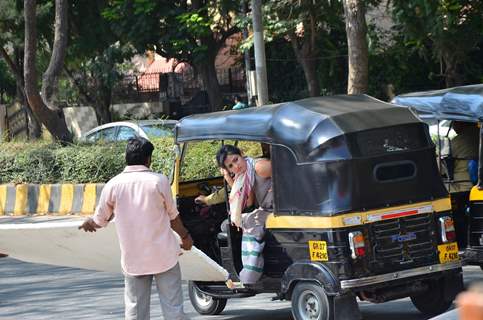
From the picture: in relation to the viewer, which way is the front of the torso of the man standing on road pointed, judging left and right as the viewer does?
facing away from the viewer

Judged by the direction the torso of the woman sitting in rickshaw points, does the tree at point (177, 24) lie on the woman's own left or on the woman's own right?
on the woman's own right

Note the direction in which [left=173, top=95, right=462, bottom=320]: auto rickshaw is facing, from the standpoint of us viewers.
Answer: facing away from the viewer and to the left of the viewer

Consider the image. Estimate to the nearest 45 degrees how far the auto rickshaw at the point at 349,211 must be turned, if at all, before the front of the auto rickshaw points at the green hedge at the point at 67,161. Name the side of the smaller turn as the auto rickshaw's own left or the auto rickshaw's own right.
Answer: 0° — it already faces it

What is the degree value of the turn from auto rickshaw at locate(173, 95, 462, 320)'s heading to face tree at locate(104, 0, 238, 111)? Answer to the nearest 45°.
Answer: approximately 45° to its right

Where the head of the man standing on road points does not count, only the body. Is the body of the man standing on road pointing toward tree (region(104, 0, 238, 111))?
yes

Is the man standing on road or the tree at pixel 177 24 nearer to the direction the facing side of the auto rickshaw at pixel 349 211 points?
the tree

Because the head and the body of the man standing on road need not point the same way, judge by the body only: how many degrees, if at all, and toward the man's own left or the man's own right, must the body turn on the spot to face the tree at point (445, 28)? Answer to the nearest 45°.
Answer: approximately 45° to the man's own right

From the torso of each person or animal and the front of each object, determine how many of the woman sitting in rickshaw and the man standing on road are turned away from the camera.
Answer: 1

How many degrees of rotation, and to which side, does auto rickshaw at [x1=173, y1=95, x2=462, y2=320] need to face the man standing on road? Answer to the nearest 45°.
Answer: approximately 90° to its left
